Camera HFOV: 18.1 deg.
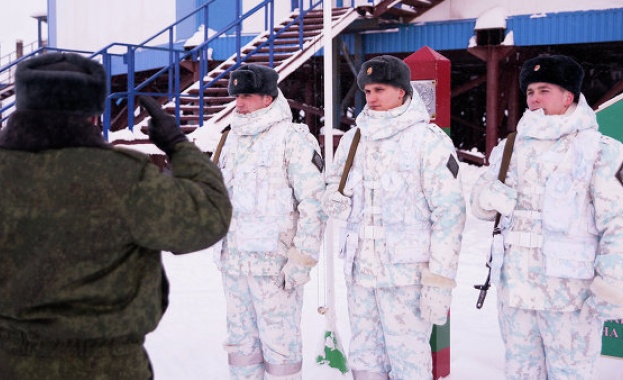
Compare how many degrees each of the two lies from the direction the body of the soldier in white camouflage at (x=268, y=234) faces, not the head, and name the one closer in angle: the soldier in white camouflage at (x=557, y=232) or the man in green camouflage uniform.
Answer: the man in green camouflage uniform

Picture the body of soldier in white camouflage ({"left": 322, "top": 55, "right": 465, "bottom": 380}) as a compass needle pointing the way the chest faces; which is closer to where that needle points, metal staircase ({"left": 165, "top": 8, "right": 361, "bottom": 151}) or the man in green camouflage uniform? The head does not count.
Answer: the man in green camouflage uniform

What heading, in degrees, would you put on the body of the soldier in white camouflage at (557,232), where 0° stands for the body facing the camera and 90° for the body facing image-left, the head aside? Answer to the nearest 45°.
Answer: approximately 45°

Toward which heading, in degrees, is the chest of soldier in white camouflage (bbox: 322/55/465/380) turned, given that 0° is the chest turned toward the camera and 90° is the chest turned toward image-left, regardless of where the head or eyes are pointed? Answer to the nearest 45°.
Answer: approximately 45°

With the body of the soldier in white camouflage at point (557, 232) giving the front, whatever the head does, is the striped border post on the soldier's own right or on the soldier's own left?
on the soldier's own right

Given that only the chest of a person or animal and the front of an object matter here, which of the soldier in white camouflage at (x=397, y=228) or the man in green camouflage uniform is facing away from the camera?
the man in green camouflage uniform

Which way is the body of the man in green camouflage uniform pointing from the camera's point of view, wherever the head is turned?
away from the camera

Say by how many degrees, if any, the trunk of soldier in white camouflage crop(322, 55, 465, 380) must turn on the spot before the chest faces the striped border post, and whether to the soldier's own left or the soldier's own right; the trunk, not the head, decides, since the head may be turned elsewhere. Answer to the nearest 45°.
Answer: approximately 135° to the soldier's own right

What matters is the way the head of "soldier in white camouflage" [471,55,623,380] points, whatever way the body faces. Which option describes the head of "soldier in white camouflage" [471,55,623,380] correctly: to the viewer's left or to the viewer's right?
to the viewer's left

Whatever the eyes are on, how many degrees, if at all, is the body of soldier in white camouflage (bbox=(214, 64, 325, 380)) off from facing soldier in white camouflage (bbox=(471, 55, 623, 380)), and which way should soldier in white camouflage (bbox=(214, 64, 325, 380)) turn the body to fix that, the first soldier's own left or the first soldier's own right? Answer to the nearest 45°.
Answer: approximately 90° to the first soldier's own left

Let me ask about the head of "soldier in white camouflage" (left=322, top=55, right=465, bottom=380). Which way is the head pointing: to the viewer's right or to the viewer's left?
to the viewer's left
